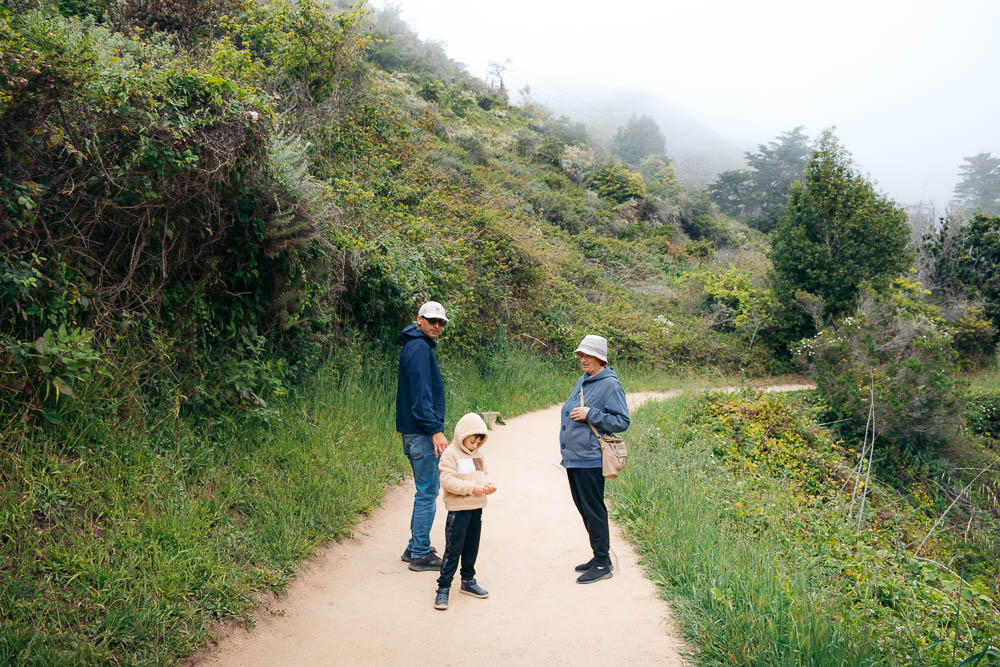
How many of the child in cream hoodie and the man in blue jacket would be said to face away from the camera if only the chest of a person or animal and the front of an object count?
0

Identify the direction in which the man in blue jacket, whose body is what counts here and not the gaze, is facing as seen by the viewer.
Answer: to the viewer's right

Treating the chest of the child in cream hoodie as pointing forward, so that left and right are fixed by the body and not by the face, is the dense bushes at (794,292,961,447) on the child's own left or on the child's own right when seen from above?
on the child's own left

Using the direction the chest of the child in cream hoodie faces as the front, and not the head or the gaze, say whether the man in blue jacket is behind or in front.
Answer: behind

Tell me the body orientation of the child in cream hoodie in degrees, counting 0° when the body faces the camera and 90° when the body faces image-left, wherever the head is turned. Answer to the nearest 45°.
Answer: approximately 315°

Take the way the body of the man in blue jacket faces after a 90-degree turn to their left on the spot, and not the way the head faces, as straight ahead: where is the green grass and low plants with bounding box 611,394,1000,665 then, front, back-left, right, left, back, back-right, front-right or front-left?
right

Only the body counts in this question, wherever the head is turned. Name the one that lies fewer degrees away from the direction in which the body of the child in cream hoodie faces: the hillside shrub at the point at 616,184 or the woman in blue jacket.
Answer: the woman in blue jacket

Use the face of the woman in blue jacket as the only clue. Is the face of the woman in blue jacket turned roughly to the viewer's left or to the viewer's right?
to the viewer's left
